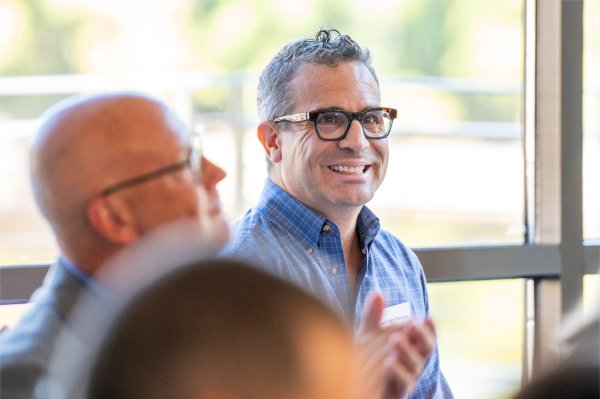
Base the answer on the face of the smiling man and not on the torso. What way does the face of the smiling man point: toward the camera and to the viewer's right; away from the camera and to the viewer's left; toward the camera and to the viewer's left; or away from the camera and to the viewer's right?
toward the camera and to the viewer's right

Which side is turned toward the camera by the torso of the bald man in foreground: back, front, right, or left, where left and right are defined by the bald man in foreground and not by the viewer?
right

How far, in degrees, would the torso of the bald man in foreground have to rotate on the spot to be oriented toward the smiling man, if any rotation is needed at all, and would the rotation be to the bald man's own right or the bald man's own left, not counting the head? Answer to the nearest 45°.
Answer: approximately 45° to the bald man's own left

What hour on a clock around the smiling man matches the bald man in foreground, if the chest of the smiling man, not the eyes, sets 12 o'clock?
The bald man in foreground is roughly at 2 o'clock from the smiling man.

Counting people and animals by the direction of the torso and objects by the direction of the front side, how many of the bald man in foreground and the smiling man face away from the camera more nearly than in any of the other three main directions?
0
